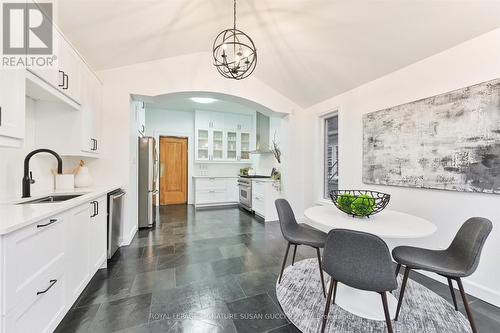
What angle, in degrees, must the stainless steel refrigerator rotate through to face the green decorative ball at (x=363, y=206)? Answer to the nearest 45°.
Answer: approximately 45° to its right

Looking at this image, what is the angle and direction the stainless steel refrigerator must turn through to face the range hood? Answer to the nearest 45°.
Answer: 0° — it already faces it

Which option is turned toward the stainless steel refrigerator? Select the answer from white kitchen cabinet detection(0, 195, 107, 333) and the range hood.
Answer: the range hood

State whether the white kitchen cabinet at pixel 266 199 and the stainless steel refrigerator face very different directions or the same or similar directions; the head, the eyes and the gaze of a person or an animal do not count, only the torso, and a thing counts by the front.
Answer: very different directions

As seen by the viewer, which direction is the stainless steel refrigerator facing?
to the viewer's right

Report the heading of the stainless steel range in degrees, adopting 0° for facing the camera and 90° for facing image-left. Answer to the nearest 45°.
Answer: approximately 45°

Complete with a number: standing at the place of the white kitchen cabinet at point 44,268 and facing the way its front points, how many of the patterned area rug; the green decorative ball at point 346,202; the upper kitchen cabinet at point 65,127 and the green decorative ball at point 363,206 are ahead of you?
3

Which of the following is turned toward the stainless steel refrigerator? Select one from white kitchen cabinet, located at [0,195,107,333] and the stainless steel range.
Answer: the stainless steel range

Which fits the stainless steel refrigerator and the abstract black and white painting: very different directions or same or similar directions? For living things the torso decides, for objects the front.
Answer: very different directions

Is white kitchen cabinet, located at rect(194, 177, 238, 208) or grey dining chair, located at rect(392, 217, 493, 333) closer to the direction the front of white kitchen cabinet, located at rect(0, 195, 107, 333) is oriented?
the grey dining chair

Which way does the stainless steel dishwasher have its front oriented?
to the viewer's right

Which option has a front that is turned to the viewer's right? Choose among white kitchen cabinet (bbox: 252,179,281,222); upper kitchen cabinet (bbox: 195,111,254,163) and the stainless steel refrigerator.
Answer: the stainless steel refrigerator
